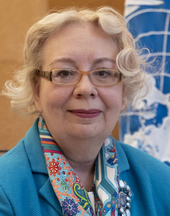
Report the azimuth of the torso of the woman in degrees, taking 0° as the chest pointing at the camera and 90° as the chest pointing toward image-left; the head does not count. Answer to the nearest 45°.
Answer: approximately 0°
